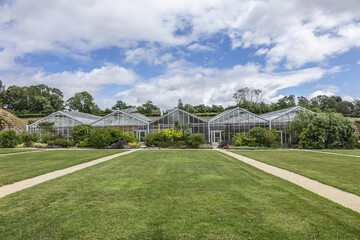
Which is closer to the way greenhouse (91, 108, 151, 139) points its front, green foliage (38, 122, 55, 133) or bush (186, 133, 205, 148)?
the bush

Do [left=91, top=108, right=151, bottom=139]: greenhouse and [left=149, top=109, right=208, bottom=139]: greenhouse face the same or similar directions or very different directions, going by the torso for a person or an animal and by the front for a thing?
same or similar directions

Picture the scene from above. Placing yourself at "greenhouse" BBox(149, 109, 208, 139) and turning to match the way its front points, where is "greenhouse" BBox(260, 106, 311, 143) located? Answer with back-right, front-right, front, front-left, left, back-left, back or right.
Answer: left

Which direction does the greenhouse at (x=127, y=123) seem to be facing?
toward the camera

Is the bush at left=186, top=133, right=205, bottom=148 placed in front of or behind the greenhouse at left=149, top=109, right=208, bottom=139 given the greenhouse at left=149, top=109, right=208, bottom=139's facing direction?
in front

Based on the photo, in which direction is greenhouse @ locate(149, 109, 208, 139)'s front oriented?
toward the camera

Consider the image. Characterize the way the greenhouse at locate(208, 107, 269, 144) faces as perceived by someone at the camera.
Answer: facing the viewer

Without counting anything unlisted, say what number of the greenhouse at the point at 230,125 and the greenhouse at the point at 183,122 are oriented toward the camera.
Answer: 2

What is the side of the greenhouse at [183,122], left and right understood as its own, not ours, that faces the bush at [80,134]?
right

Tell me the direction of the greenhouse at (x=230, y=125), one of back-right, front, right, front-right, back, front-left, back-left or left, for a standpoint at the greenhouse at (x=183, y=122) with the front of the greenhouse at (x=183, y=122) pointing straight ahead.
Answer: left

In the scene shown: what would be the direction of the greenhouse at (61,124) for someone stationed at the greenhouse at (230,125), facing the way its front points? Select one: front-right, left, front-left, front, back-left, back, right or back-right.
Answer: right

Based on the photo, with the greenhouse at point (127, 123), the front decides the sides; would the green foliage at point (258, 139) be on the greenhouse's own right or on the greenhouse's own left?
on the greenhouse's own left

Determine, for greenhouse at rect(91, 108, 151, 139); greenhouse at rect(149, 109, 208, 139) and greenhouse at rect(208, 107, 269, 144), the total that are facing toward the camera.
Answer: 3
